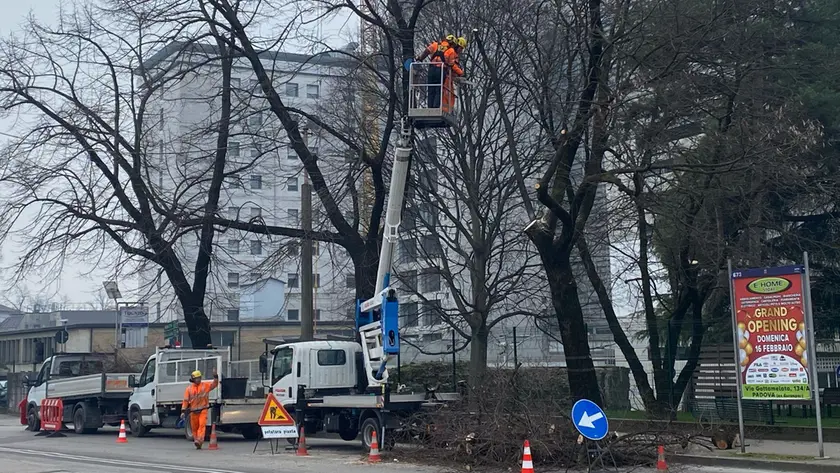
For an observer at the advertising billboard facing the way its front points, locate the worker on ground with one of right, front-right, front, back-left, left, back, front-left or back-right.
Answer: right

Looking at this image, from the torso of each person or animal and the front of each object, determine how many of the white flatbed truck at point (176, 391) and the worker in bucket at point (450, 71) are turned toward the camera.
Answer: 0

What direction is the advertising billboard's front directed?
toward the camera

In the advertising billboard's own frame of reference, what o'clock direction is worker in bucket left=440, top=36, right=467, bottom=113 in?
The worker in bucket is roughly at 3 o'clock from the advertising billboard.

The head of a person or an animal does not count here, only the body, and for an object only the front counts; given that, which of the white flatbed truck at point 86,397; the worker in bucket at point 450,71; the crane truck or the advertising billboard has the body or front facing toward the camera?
the advertising billboard

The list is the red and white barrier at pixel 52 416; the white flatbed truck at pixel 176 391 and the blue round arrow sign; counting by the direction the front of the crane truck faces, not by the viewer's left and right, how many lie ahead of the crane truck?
2

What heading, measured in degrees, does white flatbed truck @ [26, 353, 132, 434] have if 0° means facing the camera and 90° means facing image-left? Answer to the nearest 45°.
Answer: approximately 135°

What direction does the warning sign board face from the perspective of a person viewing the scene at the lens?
facing the viewer

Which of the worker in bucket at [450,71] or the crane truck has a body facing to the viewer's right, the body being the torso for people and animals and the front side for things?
the worker in bucket

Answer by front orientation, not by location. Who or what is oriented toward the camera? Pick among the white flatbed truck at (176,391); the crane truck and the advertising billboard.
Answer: the advertising billboard

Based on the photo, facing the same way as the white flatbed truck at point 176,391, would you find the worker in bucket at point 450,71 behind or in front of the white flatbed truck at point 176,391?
behind

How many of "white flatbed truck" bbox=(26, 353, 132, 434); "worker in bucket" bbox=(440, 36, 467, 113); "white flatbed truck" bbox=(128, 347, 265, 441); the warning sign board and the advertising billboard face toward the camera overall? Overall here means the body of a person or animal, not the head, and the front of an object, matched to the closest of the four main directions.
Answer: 2

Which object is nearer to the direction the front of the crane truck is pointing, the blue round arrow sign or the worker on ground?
the worker on ground

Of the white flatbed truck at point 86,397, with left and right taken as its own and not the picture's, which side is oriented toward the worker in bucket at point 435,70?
back
